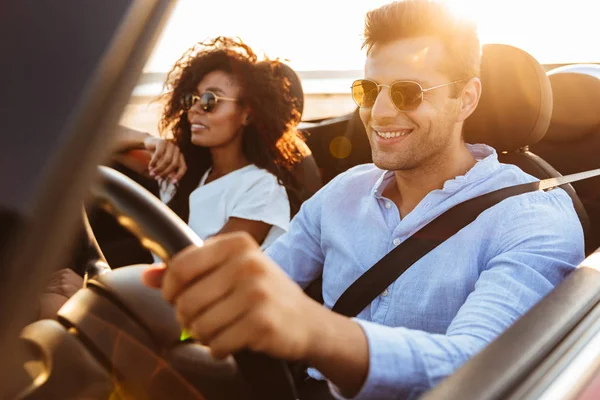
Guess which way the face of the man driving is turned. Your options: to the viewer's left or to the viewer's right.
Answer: to the viewer's left

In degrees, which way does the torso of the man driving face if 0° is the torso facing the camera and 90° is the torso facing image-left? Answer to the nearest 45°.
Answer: approximately 45°

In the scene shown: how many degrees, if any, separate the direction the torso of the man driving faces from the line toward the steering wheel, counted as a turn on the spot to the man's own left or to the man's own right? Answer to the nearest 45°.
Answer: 0° — they already face it
